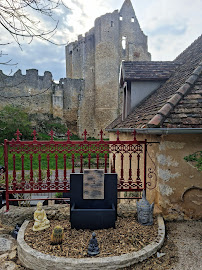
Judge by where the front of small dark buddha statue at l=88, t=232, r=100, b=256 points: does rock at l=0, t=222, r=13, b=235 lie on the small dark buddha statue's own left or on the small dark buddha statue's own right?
on the small dark buddha statue's own right

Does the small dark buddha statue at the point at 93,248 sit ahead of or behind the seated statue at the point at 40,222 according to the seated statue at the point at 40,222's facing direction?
ahead

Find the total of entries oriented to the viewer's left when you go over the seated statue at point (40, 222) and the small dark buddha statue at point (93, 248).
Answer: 0

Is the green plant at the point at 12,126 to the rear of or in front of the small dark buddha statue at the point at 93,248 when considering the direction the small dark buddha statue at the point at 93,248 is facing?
to the rear

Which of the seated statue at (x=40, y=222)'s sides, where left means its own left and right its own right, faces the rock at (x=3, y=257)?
right

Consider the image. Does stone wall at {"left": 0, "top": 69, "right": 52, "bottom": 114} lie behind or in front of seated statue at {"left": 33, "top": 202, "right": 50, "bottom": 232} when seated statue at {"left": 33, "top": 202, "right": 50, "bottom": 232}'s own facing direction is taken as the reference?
behind

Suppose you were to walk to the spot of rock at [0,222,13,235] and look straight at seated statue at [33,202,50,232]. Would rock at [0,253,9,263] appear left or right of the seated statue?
right

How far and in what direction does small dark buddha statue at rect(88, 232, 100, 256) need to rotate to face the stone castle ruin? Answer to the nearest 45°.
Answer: approximately 180°

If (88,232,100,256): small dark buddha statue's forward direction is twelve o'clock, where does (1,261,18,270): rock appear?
The rock is roughly at 3 o'clock from the small dark buddha statue.

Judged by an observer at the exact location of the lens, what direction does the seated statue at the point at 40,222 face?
facing the viewer and to the right of the viewer
